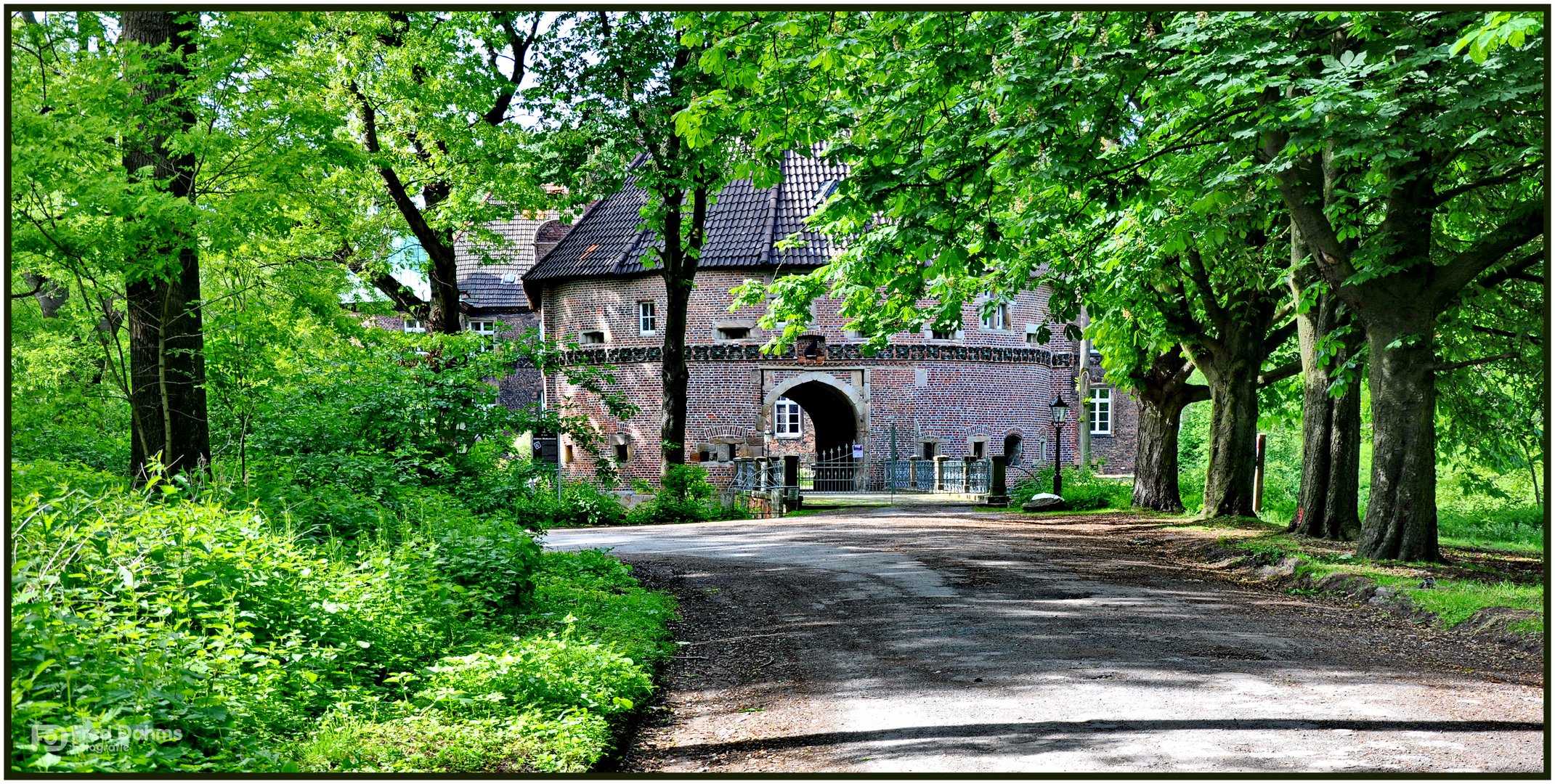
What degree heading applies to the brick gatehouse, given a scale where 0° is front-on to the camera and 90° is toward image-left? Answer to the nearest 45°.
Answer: approximately 0°

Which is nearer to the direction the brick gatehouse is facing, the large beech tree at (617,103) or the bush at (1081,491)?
the large beech tree

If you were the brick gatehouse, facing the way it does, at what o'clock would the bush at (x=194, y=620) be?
The bush is roughly at 12 o'clock from the brick gatehouse.
